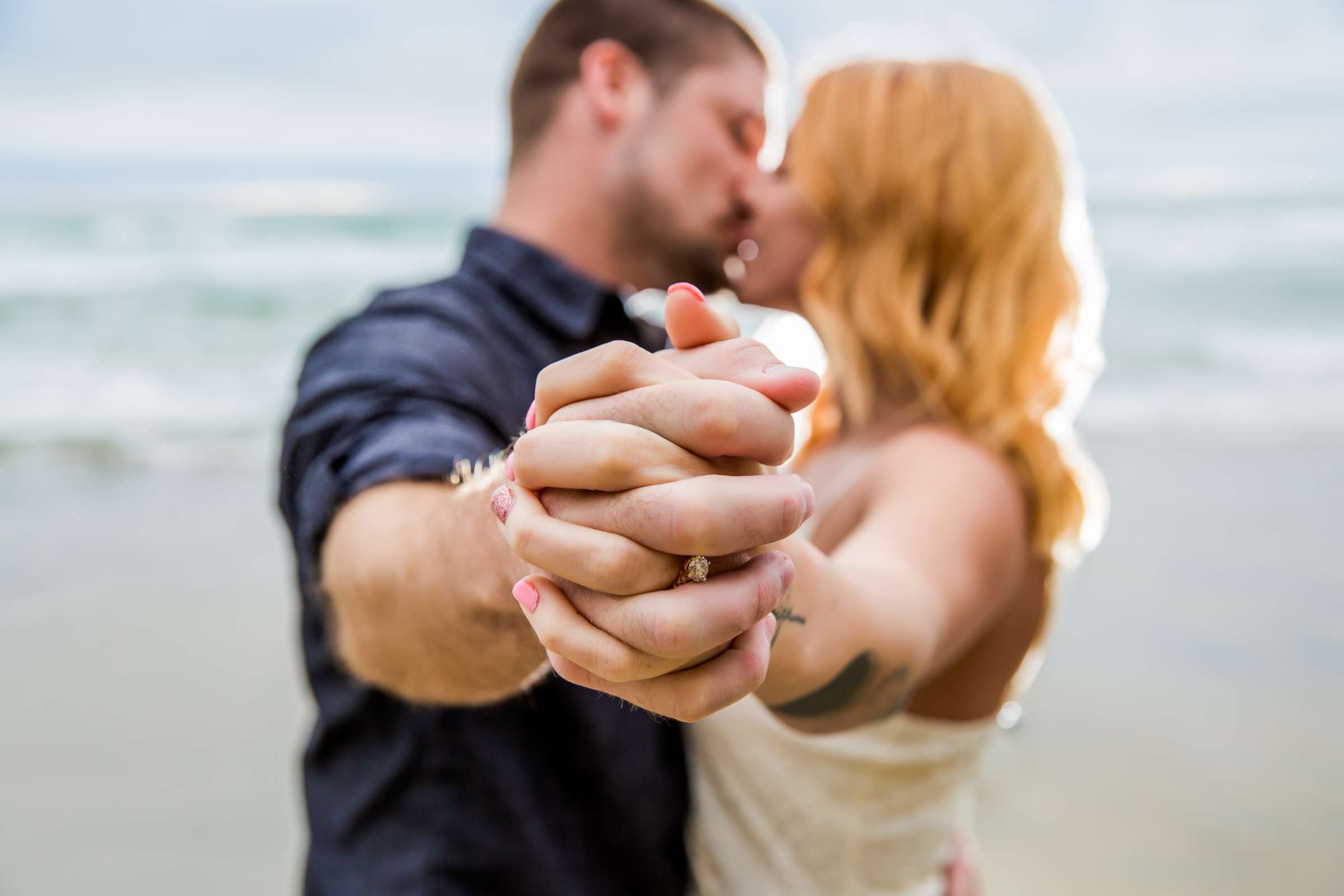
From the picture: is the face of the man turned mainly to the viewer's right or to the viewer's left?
to the viewer's right

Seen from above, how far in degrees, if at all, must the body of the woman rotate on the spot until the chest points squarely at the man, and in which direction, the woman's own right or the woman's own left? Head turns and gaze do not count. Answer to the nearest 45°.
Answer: approximately 45° to the woman's own left

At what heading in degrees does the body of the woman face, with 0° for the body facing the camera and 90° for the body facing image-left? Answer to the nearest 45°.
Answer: approximately 90°
